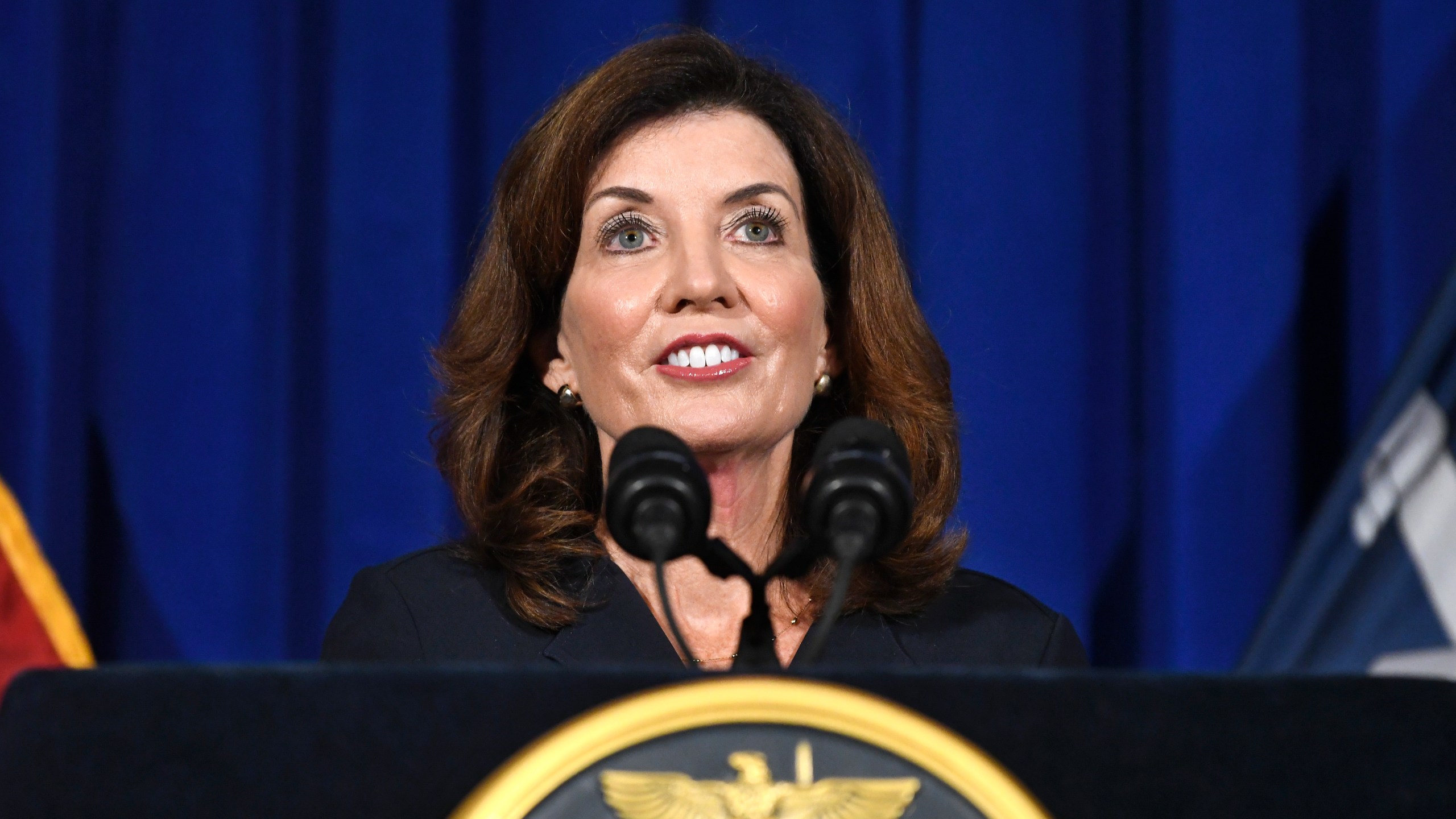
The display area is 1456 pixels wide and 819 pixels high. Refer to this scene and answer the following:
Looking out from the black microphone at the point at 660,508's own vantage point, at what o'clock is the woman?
The woman is roughly at 12 o'clock from the black microphone.

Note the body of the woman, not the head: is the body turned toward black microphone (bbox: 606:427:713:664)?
yes

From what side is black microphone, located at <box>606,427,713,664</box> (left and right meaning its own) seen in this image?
back

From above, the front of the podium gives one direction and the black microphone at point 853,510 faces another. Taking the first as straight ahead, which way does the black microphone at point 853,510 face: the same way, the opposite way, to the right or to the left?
the opposite way

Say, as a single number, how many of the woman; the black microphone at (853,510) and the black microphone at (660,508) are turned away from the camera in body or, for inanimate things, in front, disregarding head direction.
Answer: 2

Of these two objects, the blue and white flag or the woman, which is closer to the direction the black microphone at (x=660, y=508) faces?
the woman

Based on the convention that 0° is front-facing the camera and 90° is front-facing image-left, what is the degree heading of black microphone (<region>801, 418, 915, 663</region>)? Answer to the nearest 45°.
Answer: approximately 180°

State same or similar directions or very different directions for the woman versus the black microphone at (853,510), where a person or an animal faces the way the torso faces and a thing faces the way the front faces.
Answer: very different directions

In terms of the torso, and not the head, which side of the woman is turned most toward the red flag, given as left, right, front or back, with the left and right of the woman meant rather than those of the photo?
right
